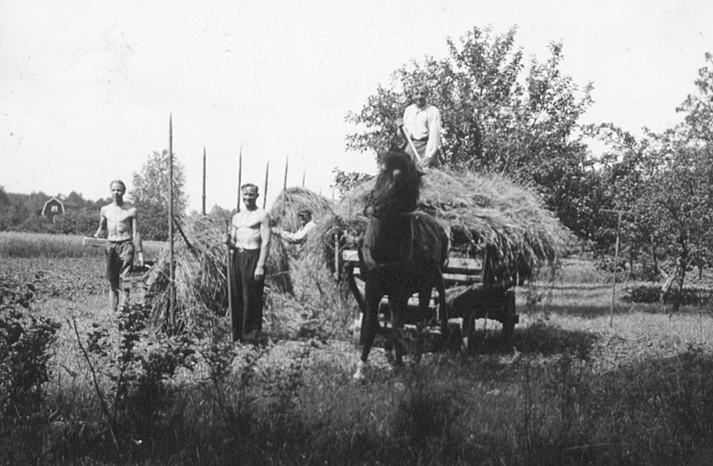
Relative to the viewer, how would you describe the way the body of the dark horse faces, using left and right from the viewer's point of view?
facing the viewer and to the left of the viewer

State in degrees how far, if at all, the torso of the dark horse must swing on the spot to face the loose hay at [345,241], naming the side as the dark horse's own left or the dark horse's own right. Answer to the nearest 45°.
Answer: approximately 90° to the dark horse's own right

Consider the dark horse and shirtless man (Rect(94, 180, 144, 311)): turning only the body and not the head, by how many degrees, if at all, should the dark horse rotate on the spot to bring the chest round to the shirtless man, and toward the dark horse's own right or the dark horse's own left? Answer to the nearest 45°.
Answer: approximately 90° to the dark horse's own right

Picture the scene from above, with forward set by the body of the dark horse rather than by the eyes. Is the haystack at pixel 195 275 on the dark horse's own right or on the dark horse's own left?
on the dark horse's own right

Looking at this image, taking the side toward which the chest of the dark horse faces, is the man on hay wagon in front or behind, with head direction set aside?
behind

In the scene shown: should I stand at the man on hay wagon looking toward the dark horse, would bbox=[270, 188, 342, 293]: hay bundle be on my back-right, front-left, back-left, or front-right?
back-right

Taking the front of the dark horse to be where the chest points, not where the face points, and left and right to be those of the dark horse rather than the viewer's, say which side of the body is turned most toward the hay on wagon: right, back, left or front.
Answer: back

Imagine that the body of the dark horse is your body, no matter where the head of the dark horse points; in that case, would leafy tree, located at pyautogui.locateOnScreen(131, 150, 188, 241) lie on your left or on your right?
on your right

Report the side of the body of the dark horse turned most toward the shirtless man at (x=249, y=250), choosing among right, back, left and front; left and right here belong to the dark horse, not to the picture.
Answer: right

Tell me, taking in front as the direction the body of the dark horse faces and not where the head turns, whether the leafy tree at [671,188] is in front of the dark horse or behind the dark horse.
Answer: behind
